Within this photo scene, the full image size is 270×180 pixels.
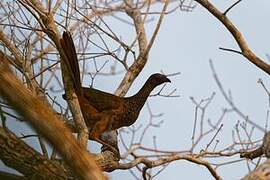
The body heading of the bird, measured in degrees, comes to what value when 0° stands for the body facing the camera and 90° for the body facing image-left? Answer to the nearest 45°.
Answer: approximately 270°
